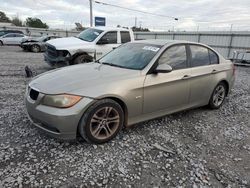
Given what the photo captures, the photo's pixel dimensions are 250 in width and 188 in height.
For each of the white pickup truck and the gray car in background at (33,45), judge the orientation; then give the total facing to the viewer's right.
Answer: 0

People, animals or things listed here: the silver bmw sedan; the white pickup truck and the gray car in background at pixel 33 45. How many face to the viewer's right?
0

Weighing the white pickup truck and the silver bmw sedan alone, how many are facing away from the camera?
0

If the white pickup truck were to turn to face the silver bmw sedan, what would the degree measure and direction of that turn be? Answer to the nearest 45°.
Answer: approximately 45° to its left

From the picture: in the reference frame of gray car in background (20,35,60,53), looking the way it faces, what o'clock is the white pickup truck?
The white pickup truck is roughly at 10 o'clock from the gray car in background.

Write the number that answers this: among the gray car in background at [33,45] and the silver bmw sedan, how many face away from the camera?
0

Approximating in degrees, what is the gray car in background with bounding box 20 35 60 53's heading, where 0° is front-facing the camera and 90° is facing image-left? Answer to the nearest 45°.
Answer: approximately 45°

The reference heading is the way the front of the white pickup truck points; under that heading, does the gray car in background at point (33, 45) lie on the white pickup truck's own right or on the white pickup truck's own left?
on the white pickup truck's own right

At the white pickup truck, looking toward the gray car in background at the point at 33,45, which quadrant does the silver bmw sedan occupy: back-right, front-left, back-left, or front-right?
back-left

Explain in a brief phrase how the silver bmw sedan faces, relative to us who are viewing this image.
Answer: facing the viewer and to the left of the viewer

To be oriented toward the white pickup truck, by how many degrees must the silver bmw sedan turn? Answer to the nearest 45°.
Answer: approximately 135° to its right
